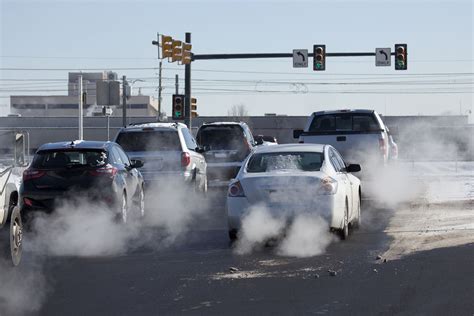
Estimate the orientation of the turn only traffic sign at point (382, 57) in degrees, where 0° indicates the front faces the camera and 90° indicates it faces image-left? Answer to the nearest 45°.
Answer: approximately 0°

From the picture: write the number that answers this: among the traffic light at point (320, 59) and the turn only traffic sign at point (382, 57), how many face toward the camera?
2

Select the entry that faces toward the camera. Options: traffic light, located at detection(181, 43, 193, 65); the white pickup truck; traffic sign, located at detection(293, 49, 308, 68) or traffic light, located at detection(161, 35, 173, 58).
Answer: the traffic sign

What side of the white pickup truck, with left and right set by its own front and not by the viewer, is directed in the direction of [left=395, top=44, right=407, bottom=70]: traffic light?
front

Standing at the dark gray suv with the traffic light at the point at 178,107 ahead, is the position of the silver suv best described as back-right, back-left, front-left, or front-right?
back-left

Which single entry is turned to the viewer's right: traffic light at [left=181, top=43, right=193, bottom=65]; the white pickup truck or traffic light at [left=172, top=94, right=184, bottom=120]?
traffic light at [left=181, top=43, right=193, bottom=65]

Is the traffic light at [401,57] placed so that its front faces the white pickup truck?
yes

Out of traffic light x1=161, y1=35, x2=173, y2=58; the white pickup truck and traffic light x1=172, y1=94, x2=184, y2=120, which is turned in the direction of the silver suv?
traffic light x1=172, y1=94, x2=184, y2=120

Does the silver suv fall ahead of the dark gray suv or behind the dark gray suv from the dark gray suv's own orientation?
behind

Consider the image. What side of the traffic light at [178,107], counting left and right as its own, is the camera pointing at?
front

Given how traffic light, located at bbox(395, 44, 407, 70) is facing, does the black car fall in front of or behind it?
in front

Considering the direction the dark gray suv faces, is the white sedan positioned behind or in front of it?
behind

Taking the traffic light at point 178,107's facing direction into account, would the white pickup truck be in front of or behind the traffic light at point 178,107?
in front

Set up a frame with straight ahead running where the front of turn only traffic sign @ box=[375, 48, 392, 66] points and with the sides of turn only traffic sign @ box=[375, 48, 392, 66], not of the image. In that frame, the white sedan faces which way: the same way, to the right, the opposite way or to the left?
the opposite way

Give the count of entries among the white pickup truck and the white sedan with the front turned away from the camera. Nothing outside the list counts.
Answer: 2

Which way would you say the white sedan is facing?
away from the camera

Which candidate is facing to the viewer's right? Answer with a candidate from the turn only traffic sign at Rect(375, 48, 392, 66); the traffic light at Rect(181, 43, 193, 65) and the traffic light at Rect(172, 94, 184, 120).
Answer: the traffic light at Rect(181, 43, 193, 65)

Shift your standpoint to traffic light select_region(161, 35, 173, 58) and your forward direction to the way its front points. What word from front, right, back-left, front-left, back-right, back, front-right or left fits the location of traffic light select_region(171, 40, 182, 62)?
front-left

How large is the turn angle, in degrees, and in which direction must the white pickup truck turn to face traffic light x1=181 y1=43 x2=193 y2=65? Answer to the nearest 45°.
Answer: approximately 45° to its left
